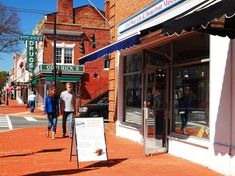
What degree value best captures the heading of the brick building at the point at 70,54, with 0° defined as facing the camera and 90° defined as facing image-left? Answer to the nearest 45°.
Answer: approximately 45°

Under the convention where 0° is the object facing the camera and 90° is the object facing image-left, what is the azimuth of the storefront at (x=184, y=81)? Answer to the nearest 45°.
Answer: approximately 45°

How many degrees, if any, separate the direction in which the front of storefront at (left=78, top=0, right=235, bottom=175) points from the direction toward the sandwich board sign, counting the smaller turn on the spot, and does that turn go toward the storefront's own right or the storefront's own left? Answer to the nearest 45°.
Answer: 0° — it already faces it

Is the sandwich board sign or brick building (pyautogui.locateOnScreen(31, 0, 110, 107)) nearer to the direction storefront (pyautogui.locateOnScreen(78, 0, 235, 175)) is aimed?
the sandwich board sign

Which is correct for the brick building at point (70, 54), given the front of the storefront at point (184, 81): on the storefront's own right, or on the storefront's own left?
on the storefront's own right

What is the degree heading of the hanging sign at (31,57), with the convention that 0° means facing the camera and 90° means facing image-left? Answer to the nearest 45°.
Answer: approximately 0°

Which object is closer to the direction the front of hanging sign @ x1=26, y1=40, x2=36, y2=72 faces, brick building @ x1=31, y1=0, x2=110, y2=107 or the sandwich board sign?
the sandwich board sign

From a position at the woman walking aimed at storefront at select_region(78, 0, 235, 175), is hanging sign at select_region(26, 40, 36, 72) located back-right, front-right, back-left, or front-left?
back-left

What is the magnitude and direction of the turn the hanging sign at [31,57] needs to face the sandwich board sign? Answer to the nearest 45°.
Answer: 0° — it already faces it

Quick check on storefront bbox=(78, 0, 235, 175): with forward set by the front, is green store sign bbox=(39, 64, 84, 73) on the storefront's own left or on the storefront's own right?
on the storefront's own right

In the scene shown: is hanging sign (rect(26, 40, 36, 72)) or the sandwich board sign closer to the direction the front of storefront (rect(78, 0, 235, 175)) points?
the sandwich board sign
